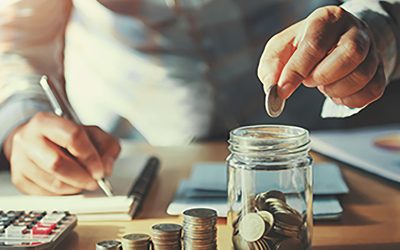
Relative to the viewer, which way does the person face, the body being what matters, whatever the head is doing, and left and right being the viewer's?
facing the viewer

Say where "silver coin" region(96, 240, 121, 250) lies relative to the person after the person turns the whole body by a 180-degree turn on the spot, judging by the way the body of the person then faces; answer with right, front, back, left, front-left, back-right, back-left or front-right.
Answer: back

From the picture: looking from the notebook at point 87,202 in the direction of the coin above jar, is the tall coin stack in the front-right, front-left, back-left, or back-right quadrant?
front-right

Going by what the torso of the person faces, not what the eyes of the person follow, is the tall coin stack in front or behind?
in front

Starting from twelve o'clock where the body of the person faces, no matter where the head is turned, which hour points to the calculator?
The calculator is roughly at 12 o'clock from the person.

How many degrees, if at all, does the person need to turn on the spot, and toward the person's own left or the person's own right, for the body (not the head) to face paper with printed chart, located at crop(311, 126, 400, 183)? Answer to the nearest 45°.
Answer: approximately 45° to the person's own left

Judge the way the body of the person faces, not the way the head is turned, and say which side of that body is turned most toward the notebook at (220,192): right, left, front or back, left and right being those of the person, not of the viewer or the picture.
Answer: front

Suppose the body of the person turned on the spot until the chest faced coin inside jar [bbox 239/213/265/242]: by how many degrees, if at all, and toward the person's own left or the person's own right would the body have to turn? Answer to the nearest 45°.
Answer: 0° — they already face it

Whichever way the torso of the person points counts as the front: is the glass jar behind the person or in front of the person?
in front

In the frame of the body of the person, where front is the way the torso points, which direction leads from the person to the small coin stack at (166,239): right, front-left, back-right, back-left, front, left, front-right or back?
front

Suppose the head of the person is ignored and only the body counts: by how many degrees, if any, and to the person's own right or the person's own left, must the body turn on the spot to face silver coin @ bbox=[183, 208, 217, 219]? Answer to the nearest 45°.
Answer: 0° — they already face it

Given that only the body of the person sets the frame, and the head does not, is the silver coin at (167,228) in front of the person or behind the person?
in front

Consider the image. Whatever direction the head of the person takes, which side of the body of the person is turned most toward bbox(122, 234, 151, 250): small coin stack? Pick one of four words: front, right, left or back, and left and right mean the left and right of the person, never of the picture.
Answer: front
